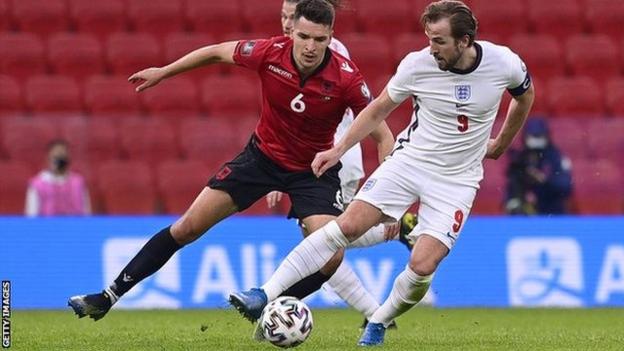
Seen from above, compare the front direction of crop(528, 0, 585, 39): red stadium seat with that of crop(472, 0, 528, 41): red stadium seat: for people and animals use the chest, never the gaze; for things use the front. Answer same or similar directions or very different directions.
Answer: same or similar directions

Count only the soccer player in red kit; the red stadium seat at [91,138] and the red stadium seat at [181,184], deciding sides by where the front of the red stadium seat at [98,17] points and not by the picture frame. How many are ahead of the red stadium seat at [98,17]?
3

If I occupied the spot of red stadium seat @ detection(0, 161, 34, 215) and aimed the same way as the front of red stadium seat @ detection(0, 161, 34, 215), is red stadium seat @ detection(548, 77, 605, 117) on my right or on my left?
on my left

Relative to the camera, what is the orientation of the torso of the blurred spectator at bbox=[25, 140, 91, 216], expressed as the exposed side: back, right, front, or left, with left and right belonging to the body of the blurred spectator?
front

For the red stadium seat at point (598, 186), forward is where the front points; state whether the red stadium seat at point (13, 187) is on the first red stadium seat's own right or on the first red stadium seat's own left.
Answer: on the first red stadium seat's own right

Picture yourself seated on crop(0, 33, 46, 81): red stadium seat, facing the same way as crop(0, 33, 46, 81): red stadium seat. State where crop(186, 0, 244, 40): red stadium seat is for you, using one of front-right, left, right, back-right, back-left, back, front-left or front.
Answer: left

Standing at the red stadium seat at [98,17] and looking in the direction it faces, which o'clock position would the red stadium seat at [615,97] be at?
the red stadium seat at [615,97] is roughly at 10 o'clock from the red stadium seat at [98,17].

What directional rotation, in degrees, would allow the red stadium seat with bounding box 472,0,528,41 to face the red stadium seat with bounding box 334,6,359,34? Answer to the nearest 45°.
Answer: approximately 90° to its right

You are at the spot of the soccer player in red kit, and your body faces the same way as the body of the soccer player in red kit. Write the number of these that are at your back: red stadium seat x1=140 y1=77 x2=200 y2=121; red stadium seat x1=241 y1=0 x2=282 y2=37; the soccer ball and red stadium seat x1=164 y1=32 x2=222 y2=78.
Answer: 3

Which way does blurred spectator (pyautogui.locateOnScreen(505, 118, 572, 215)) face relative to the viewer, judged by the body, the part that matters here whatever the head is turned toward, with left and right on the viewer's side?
facing the viewer

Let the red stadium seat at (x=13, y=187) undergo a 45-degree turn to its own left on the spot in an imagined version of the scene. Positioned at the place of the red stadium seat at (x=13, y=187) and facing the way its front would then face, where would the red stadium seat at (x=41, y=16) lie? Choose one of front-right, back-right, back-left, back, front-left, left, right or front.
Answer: back-left

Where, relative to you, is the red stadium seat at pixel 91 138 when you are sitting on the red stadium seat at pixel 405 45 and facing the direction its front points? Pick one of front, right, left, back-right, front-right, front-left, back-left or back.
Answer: front-right

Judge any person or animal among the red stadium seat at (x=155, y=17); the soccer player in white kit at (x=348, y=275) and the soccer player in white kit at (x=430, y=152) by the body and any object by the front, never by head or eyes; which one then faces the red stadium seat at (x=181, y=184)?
the red stadium seat at (x=155, y=17)

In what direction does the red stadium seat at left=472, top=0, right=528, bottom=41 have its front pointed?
toward the camera

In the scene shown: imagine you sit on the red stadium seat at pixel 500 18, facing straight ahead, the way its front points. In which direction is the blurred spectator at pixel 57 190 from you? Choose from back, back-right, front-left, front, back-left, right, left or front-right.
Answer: front-right
